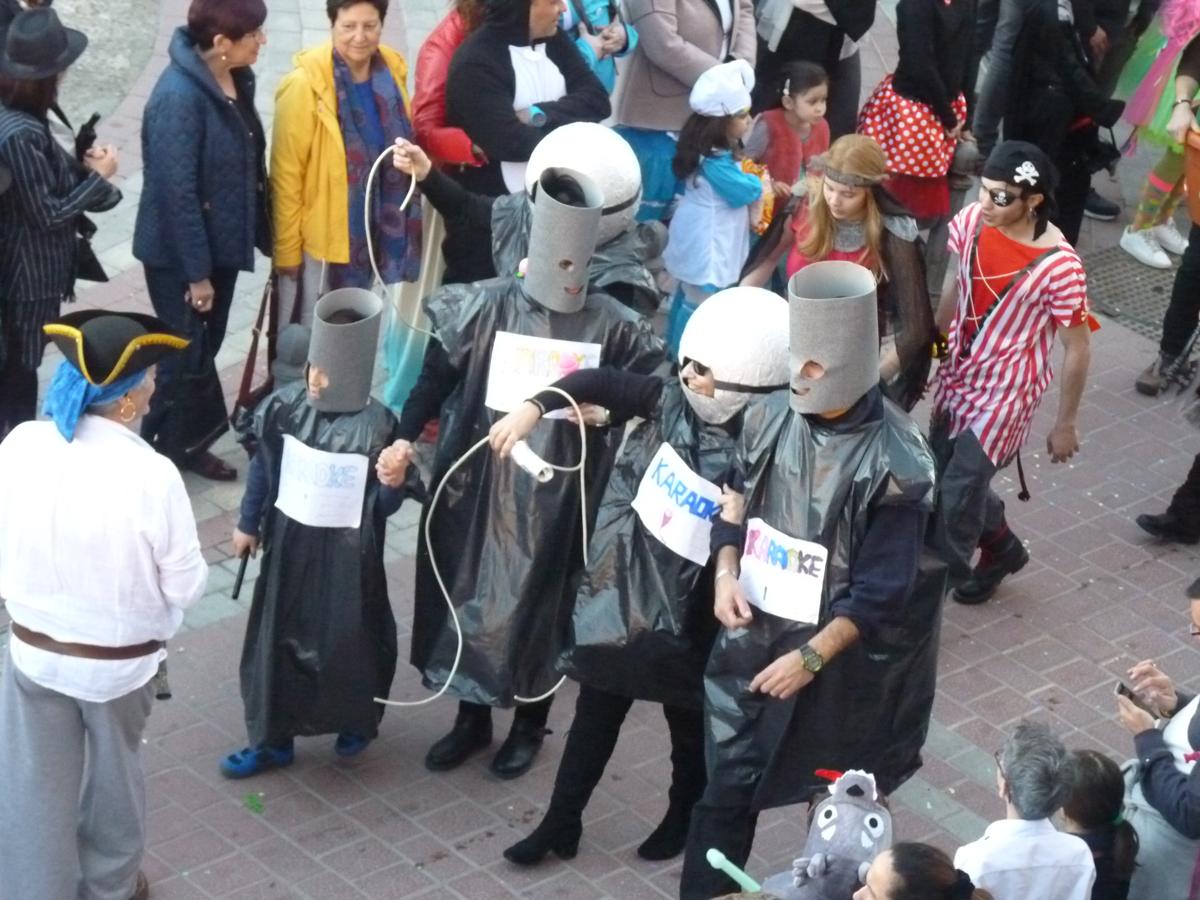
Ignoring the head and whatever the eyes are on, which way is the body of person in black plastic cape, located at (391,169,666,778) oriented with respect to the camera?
toward the camera

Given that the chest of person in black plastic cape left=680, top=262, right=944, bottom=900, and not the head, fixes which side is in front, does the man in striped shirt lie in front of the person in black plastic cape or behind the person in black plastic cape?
behind

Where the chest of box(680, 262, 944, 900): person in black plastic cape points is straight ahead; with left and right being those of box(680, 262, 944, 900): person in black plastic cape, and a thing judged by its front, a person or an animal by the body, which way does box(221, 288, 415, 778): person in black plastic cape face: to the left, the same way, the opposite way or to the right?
the same way

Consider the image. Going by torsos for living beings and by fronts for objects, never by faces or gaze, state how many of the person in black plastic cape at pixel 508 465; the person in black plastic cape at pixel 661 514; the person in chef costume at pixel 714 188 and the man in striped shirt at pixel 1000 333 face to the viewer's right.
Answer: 1

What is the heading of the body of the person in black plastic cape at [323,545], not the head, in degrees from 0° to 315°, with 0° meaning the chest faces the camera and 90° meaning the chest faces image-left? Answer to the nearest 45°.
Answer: approximately 45°

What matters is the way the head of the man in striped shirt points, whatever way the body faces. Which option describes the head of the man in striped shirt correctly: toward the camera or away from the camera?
toward the camera

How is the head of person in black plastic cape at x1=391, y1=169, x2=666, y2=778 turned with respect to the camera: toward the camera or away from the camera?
toward the camera

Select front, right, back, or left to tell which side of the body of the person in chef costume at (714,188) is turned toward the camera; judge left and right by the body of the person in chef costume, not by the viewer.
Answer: right

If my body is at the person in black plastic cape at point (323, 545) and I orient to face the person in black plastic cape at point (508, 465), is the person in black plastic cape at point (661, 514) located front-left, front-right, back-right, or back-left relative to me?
front-right

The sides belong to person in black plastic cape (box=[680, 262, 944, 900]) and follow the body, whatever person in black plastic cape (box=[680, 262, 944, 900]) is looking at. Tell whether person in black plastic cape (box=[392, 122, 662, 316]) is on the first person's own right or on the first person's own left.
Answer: on the first person's own right

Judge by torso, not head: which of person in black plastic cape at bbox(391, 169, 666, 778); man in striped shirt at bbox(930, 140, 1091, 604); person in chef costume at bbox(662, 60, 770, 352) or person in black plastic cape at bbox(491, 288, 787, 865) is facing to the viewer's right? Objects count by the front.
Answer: the person in chef costume

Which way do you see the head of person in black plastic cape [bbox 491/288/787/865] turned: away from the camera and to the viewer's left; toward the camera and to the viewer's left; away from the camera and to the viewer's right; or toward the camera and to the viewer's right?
toward the camera and to the viewer's left
